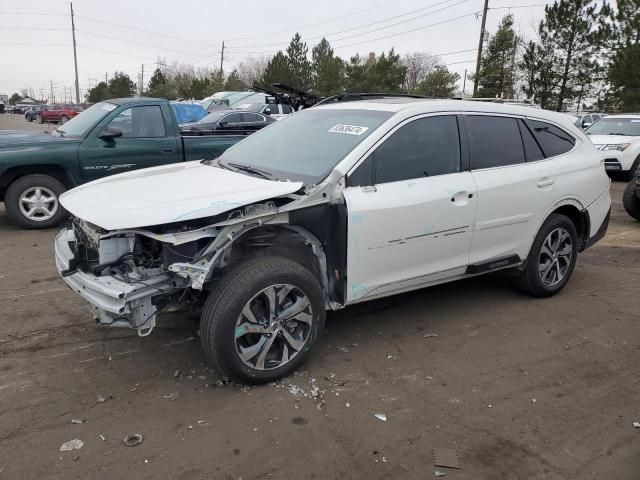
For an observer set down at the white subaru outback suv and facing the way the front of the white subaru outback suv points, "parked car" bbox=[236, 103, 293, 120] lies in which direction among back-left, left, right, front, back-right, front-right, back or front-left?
back-right

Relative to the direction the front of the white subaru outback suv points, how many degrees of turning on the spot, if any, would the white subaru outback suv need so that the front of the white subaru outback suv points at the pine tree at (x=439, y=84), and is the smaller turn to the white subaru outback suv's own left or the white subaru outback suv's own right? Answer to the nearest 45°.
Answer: approximately 135° to the white subaru outback suv's own right

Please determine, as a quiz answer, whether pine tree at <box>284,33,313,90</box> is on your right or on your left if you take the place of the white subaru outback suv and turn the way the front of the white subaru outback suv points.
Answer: on your right

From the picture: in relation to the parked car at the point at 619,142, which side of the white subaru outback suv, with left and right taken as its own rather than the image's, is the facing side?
back

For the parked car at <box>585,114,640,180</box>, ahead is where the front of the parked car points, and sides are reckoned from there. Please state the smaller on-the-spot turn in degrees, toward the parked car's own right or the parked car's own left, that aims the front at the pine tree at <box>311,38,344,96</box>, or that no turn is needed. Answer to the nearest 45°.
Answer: approximately 90° to the parked car's own right

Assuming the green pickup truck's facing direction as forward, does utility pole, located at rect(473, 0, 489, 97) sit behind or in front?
behind

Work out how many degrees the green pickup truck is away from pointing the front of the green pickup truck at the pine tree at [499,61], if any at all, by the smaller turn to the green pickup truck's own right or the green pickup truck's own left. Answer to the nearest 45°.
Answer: approximately 135° to the green pickup truck's own right

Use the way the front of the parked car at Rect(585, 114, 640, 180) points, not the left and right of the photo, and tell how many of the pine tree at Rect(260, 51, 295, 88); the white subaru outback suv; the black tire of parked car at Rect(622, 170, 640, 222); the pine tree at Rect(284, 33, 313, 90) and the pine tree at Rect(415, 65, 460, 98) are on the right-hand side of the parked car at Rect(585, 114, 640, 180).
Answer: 3

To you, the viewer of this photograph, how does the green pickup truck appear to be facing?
facing to the left of the viewer

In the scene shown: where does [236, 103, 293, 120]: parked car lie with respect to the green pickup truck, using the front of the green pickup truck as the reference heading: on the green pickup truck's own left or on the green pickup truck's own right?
on the green pickup truck's own right

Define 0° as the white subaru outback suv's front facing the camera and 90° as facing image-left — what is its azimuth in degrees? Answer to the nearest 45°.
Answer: approximately 45°

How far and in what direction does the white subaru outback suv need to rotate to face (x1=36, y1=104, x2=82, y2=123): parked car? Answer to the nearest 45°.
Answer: approximately 90° to its right

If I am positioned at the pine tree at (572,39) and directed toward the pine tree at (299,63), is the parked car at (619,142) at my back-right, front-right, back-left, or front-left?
back-left
